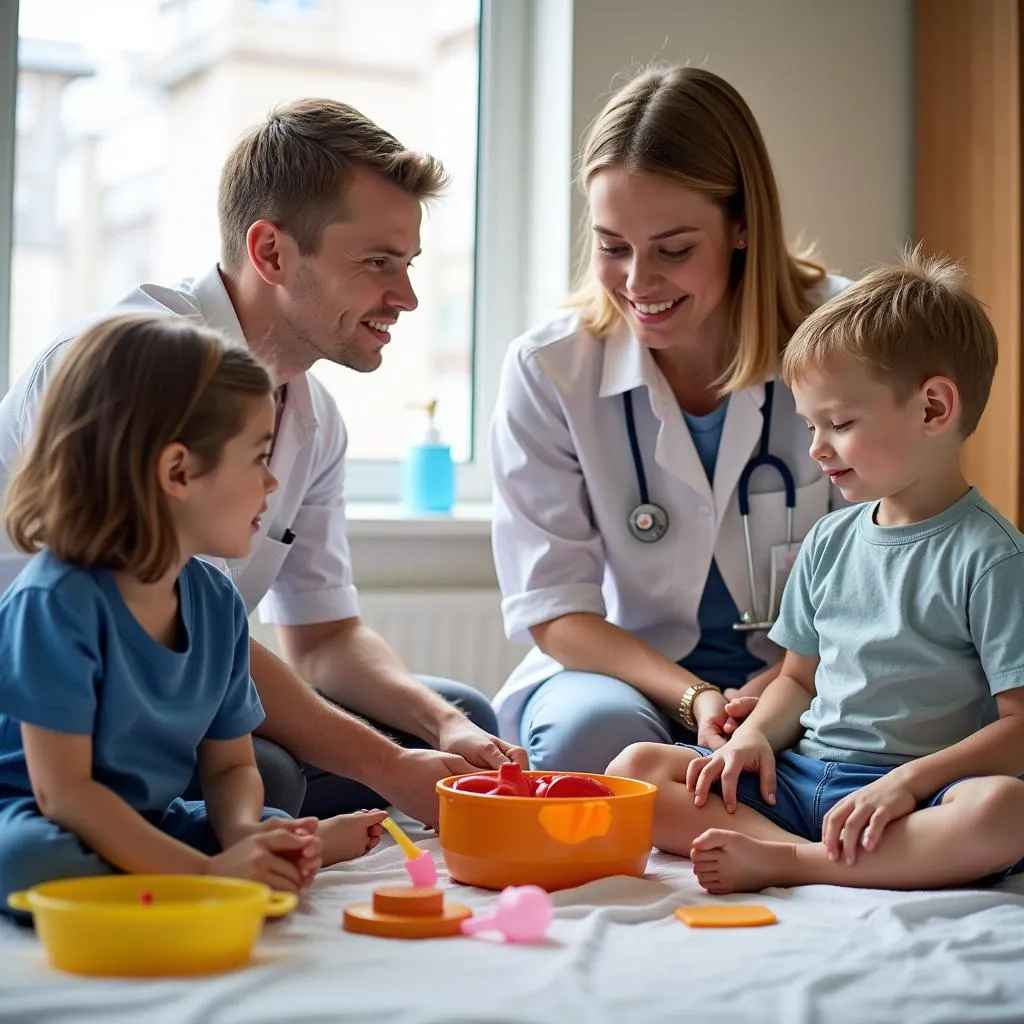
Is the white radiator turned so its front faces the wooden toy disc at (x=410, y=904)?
yes

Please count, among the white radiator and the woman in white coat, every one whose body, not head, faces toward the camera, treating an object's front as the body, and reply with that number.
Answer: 2

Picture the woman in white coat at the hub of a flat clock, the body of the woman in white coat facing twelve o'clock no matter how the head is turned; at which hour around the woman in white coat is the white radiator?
The white radiator is roughly at 5 o'clock from the woman in white coat.

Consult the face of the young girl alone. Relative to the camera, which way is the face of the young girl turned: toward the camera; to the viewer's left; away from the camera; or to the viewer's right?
to the viewer's right

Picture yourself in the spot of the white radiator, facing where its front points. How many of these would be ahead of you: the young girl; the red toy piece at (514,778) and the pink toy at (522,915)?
3

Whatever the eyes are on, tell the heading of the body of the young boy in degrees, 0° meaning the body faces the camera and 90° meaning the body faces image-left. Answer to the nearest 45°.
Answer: approximately 45°

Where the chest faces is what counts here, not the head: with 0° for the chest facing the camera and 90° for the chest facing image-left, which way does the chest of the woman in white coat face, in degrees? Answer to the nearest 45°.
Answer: approximately 0°
